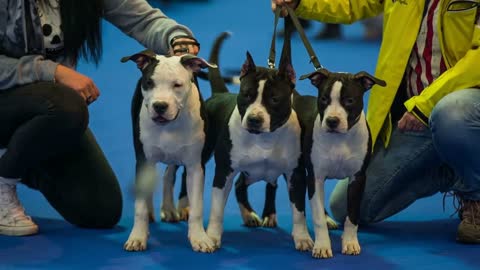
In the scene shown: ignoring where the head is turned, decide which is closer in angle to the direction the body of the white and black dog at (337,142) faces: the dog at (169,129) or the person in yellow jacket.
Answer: the dog

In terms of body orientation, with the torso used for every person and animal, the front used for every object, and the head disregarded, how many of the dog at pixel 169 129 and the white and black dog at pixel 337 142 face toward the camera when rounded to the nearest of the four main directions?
2

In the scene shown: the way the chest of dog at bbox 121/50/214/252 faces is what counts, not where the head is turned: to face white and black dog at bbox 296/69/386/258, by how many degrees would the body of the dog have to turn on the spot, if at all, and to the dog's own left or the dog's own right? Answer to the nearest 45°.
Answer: approximately 90° to the dog's own left

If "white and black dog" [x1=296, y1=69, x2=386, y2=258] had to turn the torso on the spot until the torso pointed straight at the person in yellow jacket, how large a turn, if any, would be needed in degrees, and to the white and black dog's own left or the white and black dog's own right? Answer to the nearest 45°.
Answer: approximately 135° to the white and black dog's own left

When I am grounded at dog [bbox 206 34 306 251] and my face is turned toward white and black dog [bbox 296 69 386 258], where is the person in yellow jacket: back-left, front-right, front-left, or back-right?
front-left

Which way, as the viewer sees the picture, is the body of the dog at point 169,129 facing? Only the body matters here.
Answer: toward the camera

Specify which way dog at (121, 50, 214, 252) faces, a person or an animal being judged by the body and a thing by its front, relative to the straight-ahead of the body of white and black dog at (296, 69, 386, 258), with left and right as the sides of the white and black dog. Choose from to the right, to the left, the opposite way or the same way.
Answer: the same way

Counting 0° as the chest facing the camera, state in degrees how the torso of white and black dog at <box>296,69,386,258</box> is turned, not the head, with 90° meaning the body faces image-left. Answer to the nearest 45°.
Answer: approximately 0°

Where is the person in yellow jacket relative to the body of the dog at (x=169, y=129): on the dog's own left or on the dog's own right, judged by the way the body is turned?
on the dog's own left

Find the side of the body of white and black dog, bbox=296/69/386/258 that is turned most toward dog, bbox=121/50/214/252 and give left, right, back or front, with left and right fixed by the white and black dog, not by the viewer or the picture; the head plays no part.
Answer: right

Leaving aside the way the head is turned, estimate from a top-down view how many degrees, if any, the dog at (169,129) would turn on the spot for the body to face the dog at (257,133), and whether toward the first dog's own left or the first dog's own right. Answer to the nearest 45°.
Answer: approximately 90° to the first dog's own left
